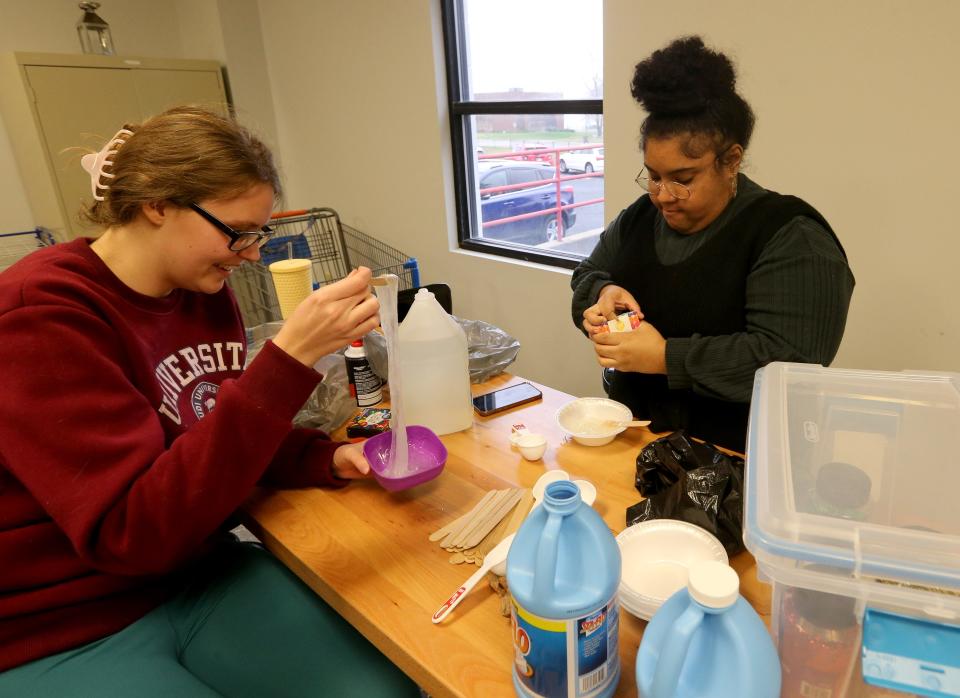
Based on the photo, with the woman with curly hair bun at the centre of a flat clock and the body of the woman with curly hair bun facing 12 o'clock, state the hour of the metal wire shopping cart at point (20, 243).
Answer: The metal wire shopping cart is roughly at 2 o'clock from the woman with curly hair bun.

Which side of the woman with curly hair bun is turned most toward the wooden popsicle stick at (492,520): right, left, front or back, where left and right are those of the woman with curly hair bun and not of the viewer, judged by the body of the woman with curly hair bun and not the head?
front

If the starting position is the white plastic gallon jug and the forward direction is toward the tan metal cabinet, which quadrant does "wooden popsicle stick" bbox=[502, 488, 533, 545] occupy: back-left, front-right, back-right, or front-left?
back-left

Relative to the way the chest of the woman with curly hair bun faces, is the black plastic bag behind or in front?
in front

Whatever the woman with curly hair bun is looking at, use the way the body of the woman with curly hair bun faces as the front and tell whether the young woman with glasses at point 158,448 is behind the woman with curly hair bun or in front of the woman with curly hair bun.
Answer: in front

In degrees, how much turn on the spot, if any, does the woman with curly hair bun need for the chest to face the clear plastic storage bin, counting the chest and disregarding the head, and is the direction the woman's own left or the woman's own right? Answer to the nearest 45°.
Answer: approximately 45° to the woman's own left

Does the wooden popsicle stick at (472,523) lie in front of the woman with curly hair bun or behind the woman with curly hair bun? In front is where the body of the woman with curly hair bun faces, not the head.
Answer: in front

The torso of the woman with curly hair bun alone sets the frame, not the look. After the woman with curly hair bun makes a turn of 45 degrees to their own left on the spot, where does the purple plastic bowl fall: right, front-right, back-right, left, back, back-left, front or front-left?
front-right
